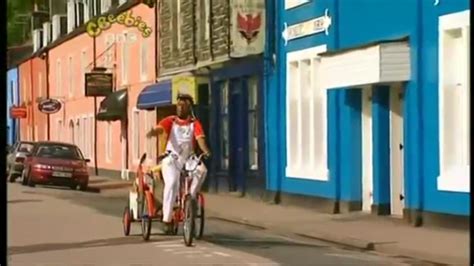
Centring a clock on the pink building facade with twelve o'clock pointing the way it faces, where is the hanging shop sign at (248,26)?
The hanging shop sign is roughly at 10 o'clock from the pink building facade.

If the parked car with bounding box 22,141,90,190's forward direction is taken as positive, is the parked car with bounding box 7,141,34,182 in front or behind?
behind

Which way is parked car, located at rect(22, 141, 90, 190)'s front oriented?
toward the camera

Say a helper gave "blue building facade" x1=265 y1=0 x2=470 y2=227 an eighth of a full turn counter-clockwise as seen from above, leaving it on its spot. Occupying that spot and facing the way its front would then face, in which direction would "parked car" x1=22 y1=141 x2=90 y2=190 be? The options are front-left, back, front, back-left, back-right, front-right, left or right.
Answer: back-right

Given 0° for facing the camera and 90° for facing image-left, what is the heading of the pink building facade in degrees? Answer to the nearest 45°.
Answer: approximately 45°

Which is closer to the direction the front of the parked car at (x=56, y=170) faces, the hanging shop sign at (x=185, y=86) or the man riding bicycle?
the man riding bicycle

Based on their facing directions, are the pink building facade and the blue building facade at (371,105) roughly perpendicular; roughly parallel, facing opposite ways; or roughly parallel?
roughly parallel

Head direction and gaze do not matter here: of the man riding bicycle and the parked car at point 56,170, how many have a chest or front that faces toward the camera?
2

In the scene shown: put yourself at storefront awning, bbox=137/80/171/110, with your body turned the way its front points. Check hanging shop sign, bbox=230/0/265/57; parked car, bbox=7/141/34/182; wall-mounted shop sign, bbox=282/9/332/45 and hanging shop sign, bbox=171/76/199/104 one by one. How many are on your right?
1

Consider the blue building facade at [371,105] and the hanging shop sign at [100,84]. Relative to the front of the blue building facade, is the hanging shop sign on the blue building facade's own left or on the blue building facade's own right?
on the blue building facade's own right

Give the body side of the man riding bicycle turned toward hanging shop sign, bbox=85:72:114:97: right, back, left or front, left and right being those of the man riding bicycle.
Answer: back

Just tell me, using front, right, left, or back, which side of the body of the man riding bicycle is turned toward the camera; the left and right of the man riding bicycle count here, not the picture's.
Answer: front

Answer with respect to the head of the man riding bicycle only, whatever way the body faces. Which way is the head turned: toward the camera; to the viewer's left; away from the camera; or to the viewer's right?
toward the camera

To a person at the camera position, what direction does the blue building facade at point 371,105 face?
facing the viewer and to the left of the viewer
